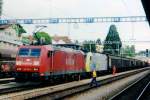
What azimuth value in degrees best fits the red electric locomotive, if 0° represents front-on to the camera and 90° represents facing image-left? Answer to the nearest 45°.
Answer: approximately 45°

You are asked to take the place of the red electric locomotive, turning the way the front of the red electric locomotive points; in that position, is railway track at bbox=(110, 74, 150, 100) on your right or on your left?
on your left
